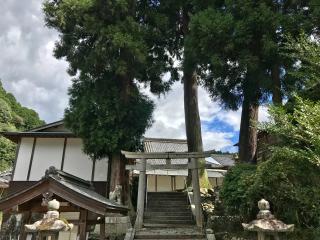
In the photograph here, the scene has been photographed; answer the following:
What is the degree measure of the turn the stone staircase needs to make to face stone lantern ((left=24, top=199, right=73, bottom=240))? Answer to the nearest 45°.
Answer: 0° — it already faces it

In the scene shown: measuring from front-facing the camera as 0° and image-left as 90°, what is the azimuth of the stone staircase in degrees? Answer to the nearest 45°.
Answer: approximately 0°

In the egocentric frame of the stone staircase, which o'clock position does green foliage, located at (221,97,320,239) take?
The green foliage is roughly at 9 o'clock from the stone staircase.

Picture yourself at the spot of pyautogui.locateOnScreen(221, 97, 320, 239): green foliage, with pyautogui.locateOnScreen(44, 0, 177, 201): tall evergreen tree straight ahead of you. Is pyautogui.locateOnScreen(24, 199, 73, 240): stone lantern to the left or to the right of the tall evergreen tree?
left
